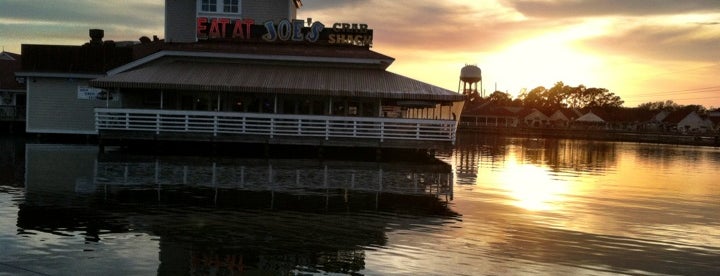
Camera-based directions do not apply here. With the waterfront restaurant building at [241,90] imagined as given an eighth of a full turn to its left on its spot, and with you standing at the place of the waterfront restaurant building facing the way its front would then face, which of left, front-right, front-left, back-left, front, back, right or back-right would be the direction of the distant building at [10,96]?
back

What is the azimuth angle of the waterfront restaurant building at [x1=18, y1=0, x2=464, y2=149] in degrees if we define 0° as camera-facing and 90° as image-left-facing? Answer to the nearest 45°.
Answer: approximately 0°
